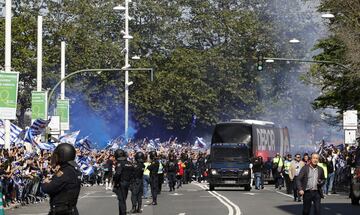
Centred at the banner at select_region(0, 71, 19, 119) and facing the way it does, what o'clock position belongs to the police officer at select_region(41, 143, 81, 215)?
The police officer is roughly at 12 o'clock from the banner.

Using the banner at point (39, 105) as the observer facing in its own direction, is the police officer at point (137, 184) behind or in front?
in front

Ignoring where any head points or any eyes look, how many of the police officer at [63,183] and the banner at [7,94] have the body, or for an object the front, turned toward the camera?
1

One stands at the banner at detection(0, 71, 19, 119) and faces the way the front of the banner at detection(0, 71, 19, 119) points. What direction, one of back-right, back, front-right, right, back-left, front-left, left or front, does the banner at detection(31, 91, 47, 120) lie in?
back
